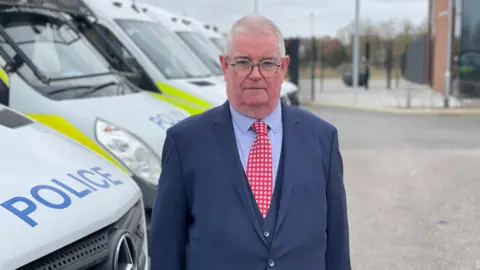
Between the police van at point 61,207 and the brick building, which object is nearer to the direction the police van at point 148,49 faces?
the police van

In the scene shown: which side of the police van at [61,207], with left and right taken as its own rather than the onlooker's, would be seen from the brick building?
left

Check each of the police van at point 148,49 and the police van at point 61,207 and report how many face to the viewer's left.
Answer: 0

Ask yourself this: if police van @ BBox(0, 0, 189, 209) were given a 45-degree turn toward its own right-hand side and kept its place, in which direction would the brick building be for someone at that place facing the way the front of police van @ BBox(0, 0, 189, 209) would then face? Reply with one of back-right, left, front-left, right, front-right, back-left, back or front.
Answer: back-left

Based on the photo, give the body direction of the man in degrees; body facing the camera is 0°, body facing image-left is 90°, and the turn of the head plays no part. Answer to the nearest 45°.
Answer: approximately 0°

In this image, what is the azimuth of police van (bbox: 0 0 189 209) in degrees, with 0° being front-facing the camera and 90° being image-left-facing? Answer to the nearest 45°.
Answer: approximately 315°

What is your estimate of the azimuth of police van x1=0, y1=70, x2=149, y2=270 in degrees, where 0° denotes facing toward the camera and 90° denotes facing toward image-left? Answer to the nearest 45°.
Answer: approximately 315°

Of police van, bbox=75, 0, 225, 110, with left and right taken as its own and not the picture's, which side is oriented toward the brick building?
left

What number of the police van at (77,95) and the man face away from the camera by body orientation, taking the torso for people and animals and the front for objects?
0

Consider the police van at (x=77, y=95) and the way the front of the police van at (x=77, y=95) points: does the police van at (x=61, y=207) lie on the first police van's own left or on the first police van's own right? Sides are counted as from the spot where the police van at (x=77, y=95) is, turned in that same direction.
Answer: on the first police van's own right

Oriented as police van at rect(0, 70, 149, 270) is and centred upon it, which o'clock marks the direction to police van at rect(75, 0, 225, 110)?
police van at rect(75, 0, 225, 110) is roughly at 8 o'clock from police van at rect(0, 70, 149, 270).

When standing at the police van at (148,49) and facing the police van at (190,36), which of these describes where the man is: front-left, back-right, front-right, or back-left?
back-right

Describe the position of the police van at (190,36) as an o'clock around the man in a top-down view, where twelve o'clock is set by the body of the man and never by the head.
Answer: The police van is roughly at 6 o'clock from the man.

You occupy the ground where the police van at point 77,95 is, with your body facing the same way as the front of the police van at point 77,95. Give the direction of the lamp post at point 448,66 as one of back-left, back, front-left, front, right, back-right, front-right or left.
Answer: left
